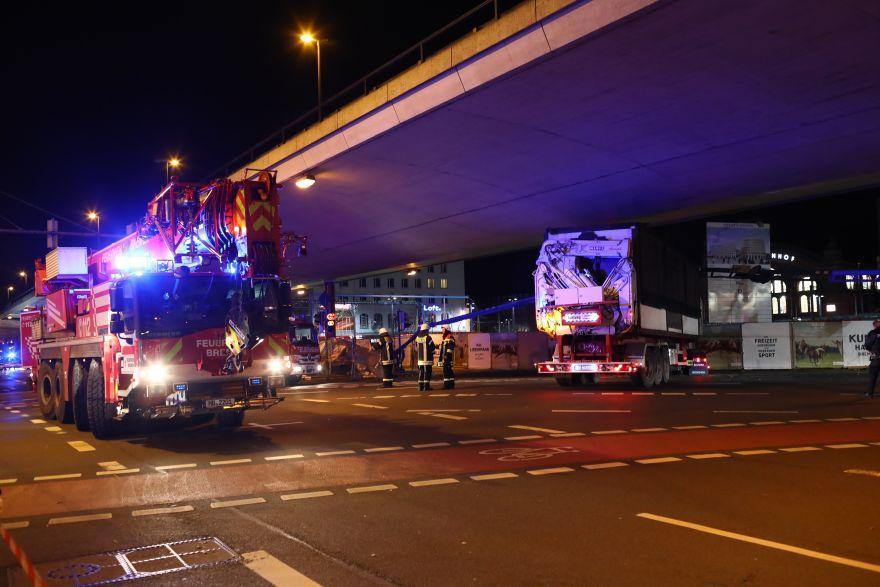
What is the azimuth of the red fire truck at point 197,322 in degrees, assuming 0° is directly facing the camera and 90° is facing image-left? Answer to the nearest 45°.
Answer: approximately 315°

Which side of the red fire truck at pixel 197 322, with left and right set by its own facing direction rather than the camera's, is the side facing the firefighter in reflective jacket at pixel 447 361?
left

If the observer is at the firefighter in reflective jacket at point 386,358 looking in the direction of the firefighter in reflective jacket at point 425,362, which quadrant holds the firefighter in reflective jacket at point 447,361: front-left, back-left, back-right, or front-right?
front-left
